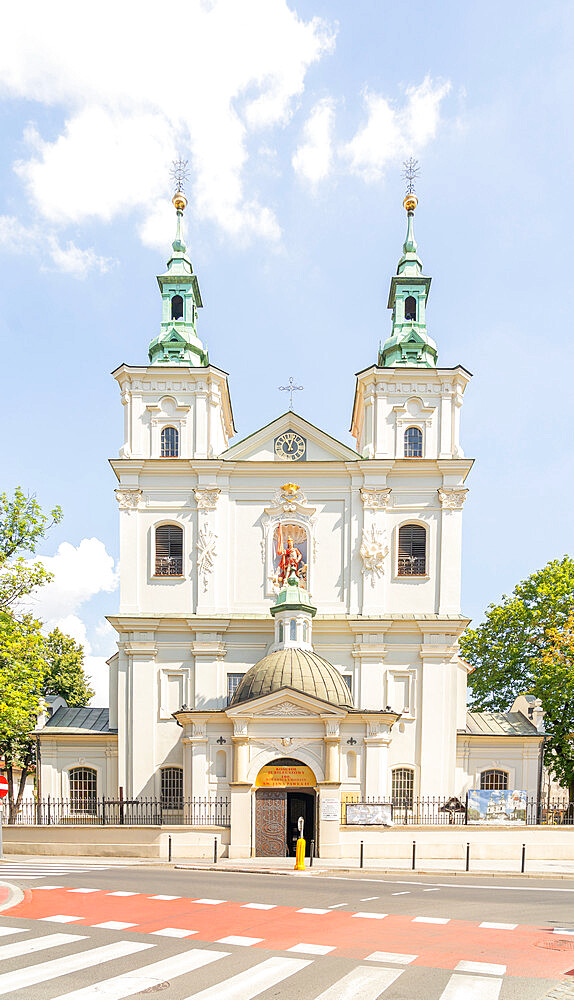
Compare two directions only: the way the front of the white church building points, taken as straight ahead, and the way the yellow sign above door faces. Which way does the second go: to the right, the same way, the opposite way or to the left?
the same way

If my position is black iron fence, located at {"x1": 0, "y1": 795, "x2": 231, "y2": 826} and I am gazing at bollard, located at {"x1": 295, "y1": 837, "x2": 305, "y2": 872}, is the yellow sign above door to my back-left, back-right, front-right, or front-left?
front-left

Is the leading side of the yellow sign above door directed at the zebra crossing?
yes

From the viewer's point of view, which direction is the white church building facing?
toward the camera

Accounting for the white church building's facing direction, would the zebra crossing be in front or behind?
in front

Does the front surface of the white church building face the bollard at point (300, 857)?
yes

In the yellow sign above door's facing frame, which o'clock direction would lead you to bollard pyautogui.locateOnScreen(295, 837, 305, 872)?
The bollard is roughly at 12 o'clock from the yellow sign above door.

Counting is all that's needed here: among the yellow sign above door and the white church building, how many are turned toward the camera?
2

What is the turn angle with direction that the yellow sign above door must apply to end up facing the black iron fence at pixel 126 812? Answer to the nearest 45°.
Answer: approximately 135° to its right
